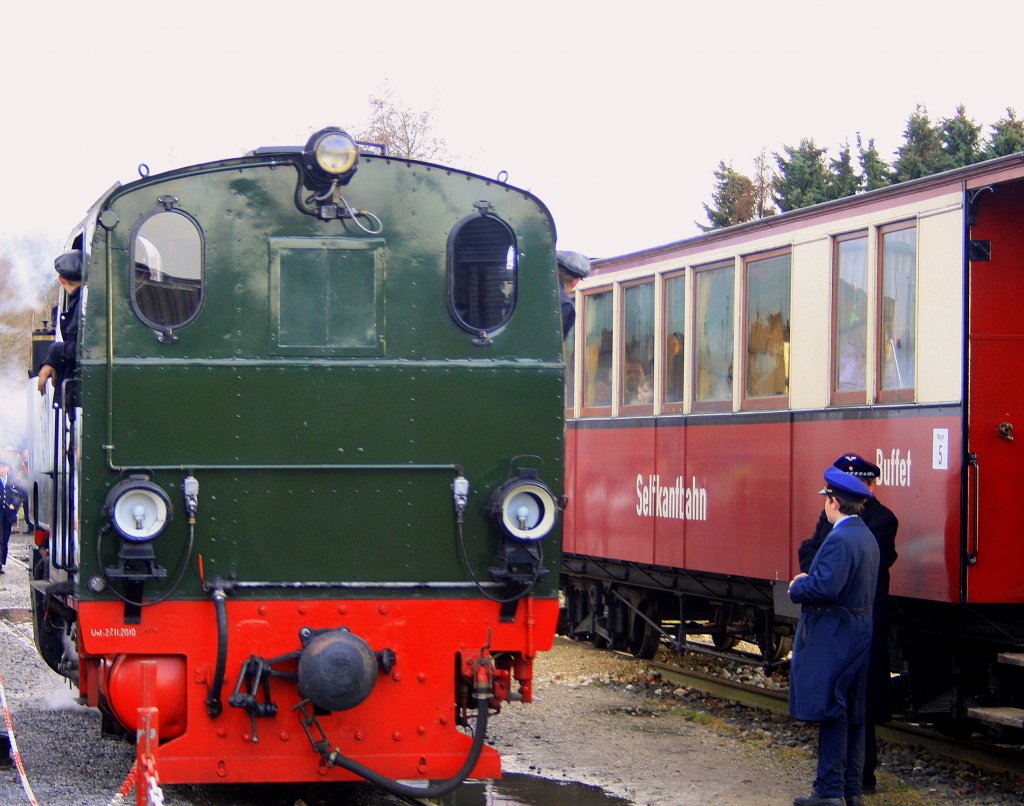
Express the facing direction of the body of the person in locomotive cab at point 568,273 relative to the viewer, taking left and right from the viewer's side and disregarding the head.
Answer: facing to the right of the viewer

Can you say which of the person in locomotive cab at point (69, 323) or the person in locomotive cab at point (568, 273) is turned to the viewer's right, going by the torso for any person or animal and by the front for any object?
the person in locomotive cab at point (568, 273)

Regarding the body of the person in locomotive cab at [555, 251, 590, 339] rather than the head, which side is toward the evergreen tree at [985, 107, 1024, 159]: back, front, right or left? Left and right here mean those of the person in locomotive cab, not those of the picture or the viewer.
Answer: left

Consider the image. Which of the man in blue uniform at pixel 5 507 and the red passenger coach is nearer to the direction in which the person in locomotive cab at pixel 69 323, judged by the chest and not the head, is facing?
the man in blue uniform
